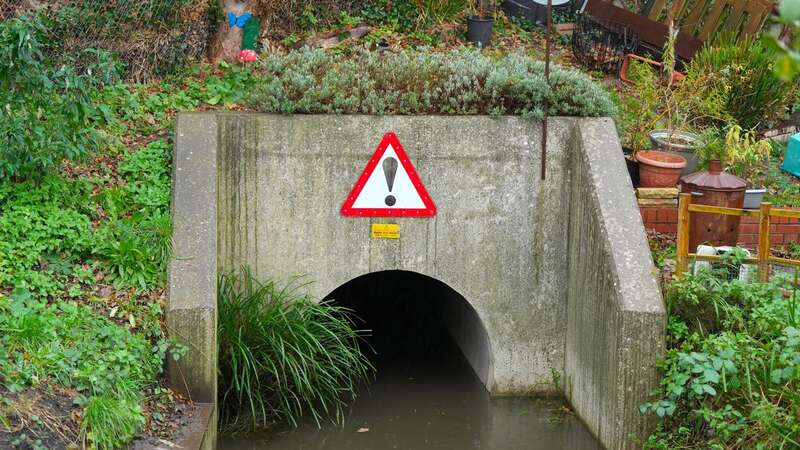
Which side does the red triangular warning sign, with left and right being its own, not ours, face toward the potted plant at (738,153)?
left

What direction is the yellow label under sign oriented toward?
toward the camera

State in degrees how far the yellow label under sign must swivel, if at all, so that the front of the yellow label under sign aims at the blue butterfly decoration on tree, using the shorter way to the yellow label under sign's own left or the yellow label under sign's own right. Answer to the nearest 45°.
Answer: approximately 135° to the yellow label under sign's own right

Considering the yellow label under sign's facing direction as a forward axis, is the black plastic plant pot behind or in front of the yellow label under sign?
behind

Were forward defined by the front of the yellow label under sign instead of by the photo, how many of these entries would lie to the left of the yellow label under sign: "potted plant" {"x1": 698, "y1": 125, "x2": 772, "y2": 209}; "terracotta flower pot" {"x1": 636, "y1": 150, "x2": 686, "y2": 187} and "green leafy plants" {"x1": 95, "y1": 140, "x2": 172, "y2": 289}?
2

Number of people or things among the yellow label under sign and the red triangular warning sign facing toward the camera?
2

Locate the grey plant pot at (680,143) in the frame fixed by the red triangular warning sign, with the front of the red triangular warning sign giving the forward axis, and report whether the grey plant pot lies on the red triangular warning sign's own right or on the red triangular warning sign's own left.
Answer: on the red triangular warning sign's own left

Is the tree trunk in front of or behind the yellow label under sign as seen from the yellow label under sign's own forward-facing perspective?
behind

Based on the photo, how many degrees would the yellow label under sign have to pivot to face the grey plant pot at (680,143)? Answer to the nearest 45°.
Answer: approximately 90° to its left

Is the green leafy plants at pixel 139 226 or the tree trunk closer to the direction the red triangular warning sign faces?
the green leafy plants

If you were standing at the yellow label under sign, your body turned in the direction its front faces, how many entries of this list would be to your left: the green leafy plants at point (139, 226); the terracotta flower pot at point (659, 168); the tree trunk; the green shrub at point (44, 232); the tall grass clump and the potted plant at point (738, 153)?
2
